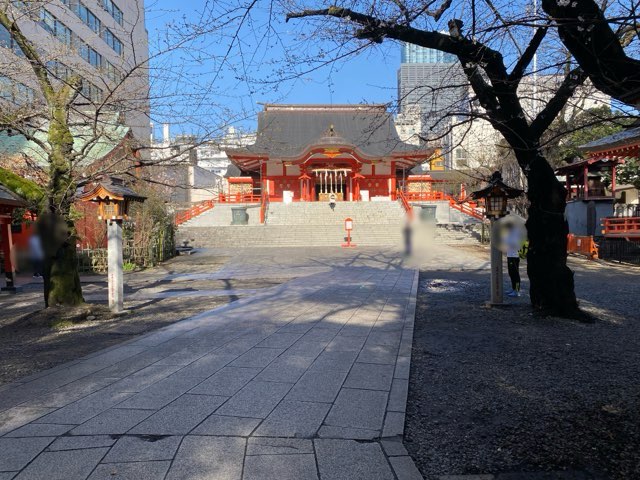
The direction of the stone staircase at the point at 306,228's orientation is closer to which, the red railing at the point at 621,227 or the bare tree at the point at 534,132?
the bare tree

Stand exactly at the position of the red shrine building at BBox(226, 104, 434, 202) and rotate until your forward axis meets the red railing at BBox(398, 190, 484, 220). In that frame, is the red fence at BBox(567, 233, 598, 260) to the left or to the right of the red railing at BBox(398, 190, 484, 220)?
right

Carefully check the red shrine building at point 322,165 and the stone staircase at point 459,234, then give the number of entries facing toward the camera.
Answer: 2

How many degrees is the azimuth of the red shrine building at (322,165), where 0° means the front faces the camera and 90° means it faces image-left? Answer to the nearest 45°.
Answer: approximately 0°

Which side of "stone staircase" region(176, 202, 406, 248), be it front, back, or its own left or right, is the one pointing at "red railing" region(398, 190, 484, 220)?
left

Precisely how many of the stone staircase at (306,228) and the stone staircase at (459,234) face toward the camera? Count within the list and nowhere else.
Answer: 2

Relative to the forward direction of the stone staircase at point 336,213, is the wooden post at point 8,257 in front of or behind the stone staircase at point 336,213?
in front
